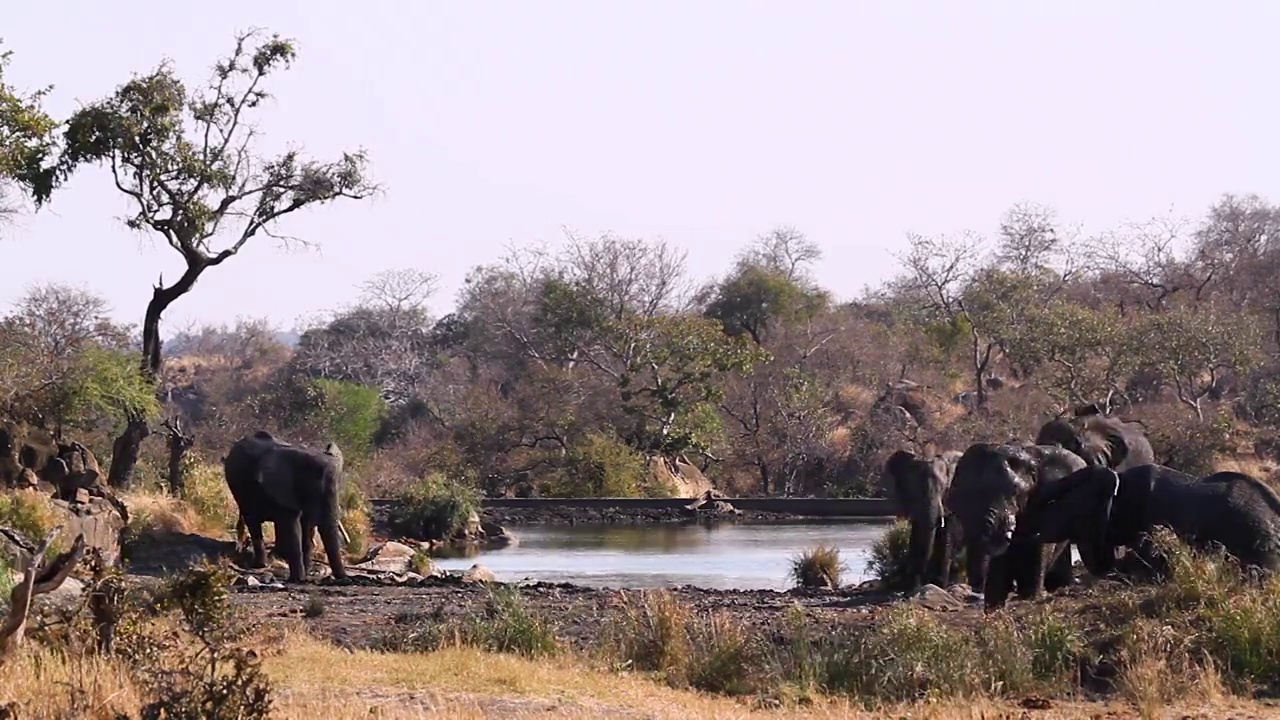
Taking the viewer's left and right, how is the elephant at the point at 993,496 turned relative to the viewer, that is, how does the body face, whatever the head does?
facing the viewer and to the left of the viewer

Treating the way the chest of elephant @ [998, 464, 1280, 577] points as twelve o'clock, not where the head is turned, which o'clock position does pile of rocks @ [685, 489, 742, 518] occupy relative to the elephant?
The pile of rocks is roughly at 2 o'clock from the elephant.

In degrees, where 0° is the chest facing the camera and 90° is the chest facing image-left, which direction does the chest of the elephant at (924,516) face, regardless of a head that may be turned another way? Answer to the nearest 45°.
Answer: approximately 0°

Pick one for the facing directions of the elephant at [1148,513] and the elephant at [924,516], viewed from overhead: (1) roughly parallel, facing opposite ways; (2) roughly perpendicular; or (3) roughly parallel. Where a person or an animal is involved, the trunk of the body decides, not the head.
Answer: roughly perpendicular

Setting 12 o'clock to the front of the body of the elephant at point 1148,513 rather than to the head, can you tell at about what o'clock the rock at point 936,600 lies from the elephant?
The rock is roughly at 12 o'clock from the elephant.

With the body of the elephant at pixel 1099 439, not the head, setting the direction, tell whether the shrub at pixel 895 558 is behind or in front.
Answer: in front

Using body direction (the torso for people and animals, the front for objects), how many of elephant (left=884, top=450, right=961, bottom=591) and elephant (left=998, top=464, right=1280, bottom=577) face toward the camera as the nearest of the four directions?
1

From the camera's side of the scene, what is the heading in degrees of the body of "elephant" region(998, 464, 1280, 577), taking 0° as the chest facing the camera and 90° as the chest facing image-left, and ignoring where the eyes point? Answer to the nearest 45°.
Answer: approximately 90°

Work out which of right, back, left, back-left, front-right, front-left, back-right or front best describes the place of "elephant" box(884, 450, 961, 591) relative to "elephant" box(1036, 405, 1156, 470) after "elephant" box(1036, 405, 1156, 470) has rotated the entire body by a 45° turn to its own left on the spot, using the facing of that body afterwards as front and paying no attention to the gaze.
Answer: front-right
